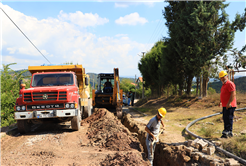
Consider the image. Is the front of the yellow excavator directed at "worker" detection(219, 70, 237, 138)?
no

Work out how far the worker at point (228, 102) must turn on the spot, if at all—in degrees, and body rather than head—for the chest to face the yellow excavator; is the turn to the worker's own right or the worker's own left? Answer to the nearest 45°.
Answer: approximately 90° to the worker's own right

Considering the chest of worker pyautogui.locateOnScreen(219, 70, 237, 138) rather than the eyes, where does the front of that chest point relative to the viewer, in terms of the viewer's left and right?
facing the viewer and to the left of the viewer

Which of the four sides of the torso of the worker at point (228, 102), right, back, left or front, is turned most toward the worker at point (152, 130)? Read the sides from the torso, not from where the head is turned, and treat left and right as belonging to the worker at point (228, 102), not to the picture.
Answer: front

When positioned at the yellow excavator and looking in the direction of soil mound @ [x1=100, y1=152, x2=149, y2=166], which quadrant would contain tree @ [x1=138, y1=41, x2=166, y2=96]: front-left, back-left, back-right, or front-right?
back-left

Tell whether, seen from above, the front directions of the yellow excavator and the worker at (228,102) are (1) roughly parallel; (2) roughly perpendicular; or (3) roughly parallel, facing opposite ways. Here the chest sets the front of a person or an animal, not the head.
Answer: roughly perpendicular

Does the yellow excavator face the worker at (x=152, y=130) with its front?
no

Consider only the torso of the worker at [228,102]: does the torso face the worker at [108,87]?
no

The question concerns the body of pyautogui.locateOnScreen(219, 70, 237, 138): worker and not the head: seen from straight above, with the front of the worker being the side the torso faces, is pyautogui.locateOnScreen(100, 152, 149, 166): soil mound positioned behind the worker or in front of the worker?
in front
